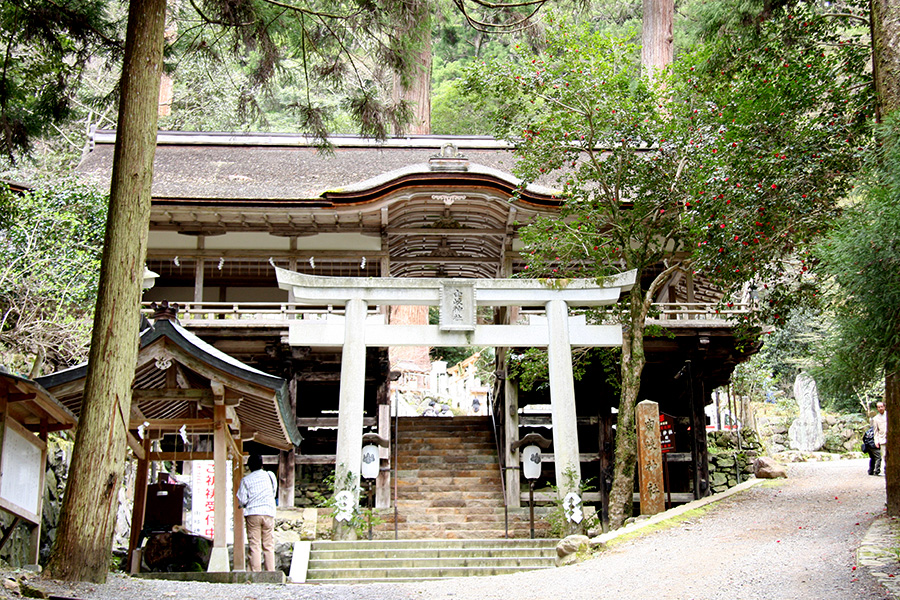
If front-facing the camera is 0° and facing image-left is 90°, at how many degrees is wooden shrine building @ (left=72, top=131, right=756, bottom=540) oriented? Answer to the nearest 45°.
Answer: approximately 0°

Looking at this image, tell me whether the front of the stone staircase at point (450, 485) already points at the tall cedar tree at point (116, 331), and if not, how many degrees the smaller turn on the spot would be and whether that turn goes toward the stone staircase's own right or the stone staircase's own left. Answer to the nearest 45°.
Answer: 0° — it already faces it

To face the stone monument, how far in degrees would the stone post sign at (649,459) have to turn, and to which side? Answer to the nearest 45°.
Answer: approximately 180°

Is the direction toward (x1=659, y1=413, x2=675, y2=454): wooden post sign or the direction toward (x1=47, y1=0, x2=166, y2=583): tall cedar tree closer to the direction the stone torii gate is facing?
the tall cedar tree

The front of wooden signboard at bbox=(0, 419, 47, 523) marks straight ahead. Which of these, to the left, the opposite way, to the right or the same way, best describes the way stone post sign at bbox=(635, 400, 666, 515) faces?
to the right
